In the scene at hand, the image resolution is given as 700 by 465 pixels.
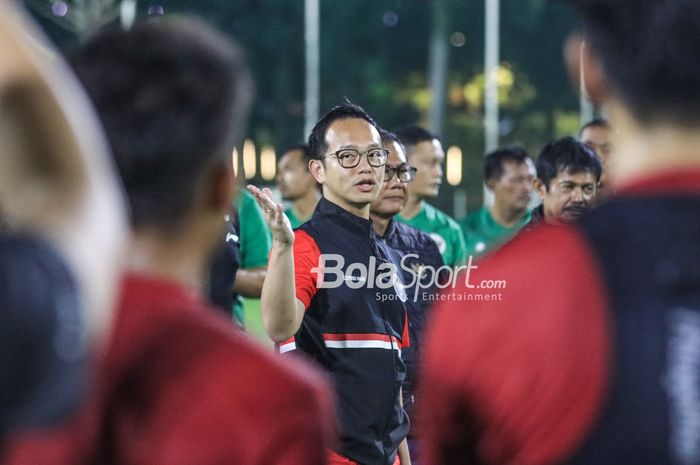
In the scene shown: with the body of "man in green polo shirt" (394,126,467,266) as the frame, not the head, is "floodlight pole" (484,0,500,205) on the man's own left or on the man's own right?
on the man's own left

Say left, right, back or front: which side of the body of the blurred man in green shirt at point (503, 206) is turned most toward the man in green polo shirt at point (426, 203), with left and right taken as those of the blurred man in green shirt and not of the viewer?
right

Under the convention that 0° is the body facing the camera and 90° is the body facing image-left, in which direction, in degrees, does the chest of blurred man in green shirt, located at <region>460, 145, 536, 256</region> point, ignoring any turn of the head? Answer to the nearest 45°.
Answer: approximately 315°

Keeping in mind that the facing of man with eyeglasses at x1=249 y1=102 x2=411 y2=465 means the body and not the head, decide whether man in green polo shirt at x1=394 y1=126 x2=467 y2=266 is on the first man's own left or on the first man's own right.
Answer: on the first man's own left

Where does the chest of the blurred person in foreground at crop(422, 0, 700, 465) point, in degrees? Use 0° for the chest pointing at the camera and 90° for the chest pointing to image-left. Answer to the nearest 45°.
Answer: approximately 135°

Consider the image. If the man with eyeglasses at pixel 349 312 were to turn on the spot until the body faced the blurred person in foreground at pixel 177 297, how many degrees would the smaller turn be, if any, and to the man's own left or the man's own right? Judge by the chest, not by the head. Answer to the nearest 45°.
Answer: approximately 45° to the man's own right

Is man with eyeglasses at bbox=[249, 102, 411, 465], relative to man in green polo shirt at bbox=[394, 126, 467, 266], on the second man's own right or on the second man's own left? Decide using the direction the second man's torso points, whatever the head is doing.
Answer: on the second man's own right

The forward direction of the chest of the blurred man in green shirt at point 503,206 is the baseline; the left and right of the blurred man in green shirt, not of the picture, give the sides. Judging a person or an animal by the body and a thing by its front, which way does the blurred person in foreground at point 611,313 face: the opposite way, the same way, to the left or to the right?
the opposite way

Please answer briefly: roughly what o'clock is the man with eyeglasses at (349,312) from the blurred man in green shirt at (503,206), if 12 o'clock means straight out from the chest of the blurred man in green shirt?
The man with eyeglasses is roughly at 2 o'clock from the blurred man in green shirt.

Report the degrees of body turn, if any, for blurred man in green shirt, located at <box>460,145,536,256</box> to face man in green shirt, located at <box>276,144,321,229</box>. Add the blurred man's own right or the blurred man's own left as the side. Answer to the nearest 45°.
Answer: approximately 135° to the blurred man's own right

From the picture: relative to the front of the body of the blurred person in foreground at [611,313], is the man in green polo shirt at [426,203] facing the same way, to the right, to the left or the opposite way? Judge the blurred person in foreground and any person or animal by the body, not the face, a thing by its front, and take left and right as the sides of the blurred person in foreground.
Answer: the opposite way
